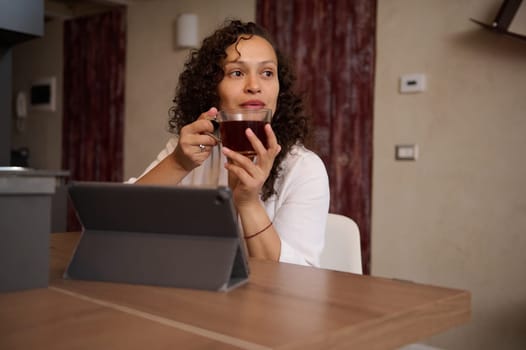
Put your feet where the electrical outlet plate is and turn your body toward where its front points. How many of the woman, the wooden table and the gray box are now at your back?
0

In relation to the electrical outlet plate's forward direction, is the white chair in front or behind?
in front

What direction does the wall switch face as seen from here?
toward the camera

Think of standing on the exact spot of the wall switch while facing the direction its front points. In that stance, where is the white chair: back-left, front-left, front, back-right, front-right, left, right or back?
front

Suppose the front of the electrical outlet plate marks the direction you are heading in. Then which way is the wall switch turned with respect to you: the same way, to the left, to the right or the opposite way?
the same way

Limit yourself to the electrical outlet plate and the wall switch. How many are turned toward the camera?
2

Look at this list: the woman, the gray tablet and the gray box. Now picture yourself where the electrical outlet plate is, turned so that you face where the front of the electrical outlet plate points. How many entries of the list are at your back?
0

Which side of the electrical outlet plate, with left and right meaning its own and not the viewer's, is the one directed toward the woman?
front

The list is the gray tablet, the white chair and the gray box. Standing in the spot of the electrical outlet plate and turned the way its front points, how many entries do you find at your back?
0

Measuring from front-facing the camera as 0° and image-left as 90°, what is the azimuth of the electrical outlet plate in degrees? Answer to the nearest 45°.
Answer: approximately 0°

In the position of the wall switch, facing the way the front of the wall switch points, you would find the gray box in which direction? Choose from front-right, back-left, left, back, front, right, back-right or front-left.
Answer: front

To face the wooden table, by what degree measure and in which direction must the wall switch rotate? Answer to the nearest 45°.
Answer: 0° — it already faces it
